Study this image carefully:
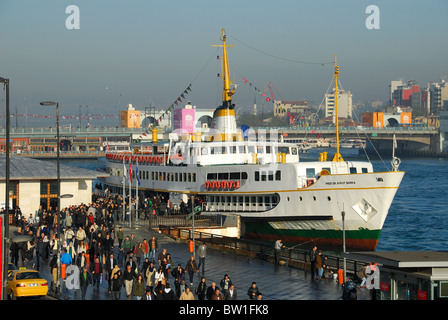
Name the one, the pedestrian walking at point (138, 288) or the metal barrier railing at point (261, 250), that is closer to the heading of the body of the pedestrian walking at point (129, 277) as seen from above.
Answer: the pedestrian walking

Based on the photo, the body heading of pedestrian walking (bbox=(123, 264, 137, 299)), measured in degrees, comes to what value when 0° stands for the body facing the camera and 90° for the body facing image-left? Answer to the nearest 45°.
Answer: approximately 0°

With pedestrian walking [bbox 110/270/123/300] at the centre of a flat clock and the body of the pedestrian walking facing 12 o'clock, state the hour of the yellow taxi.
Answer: The yellow taxi is roughly at 4 o'clock from the pedestrian walking.

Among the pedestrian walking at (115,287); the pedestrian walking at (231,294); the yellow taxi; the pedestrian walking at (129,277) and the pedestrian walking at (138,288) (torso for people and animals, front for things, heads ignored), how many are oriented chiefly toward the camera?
4

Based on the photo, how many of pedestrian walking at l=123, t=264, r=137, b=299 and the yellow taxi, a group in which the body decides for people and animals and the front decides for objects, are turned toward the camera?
1

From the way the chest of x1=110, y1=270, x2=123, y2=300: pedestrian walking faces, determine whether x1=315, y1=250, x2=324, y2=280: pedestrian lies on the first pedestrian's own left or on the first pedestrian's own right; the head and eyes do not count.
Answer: on the first pedestrian's own left
